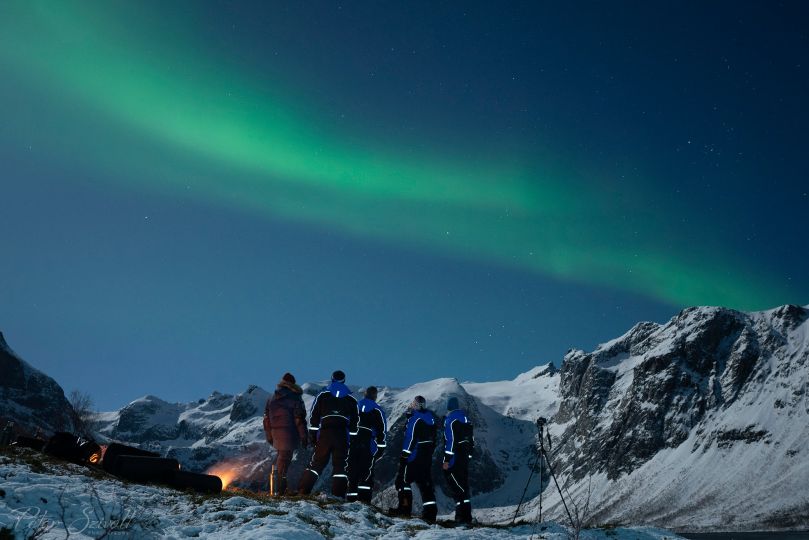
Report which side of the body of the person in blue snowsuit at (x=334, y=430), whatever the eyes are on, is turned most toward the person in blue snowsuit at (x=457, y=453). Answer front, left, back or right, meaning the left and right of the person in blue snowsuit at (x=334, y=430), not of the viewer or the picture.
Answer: right

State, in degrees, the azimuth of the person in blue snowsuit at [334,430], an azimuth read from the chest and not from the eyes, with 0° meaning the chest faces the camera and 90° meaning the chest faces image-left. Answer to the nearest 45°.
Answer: approximately 180°

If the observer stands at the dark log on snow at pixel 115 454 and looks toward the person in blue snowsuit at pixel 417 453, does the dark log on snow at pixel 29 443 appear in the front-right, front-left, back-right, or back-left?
back-left

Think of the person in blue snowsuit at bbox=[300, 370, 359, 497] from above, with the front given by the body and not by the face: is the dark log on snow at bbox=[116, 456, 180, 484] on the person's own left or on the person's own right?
on the person's own left

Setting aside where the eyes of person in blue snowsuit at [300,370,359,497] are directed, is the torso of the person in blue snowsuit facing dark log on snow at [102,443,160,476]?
no

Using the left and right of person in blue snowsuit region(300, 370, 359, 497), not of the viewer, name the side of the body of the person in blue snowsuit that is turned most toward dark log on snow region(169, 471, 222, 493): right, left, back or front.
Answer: left

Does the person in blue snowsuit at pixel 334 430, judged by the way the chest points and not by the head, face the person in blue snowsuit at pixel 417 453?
no

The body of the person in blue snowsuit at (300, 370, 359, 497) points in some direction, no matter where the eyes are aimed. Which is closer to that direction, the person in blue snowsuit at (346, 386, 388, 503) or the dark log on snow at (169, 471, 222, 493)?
the person in blue snowsuit

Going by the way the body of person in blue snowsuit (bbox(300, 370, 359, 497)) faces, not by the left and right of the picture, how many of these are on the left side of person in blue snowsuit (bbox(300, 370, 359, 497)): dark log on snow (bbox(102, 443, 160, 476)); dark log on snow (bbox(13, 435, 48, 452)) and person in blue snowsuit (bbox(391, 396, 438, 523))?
2

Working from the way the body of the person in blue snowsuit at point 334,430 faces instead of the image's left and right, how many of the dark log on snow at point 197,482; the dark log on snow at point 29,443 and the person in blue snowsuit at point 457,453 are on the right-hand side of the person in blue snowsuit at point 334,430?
1

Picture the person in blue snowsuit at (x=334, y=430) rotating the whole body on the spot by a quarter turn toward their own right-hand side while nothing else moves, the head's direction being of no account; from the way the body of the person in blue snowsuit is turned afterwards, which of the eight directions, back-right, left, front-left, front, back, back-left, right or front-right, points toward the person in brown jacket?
back-left

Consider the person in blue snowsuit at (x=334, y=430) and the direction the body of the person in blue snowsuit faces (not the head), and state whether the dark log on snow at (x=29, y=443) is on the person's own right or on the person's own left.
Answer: on the person's own left
